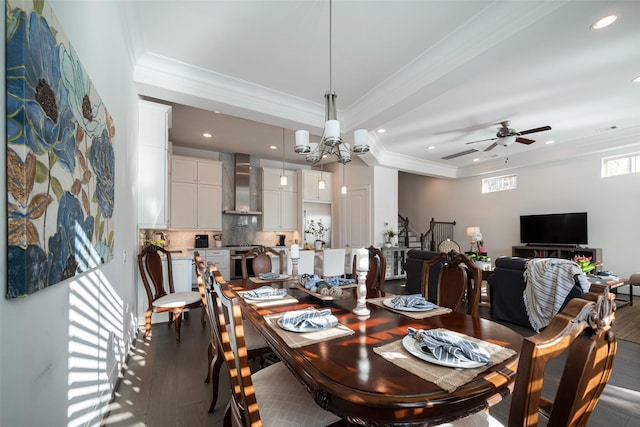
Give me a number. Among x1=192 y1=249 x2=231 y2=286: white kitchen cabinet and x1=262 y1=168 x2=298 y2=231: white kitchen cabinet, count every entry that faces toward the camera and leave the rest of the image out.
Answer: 2

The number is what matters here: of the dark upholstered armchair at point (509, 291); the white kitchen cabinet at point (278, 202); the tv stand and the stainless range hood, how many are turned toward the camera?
3

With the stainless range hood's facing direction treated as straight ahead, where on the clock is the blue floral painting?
The blue floral painting is roughly at 12 o'clock from the stainless range hood.

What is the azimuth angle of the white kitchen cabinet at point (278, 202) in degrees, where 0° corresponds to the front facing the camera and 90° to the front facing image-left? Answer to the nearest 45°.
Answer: approximately 0°

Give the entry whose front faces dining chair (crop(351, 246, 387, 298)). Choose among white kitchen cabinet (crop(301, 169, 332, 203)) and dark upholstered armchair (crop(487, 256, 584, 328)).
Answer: the white kitchen cabinet

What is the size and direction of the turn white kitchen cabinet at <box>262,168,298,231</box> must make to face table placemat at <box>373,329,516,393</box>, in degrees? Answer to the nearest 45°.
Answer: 0° — it already faces it

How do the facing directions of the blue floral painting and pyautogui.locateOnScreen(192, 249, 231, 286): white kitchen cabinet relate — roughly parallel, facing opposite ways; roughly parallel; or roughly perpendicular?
roughly perpendicular

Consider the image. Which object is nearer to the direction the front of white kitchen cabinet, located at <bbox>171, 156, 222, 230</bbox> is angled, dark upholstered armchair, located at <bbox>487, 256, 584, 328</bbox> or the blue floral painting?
the blue floral painting

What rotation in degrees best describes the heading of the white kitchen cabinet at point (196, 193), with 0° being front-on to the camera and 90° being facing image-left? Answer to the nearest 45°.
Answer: approximately 0°
